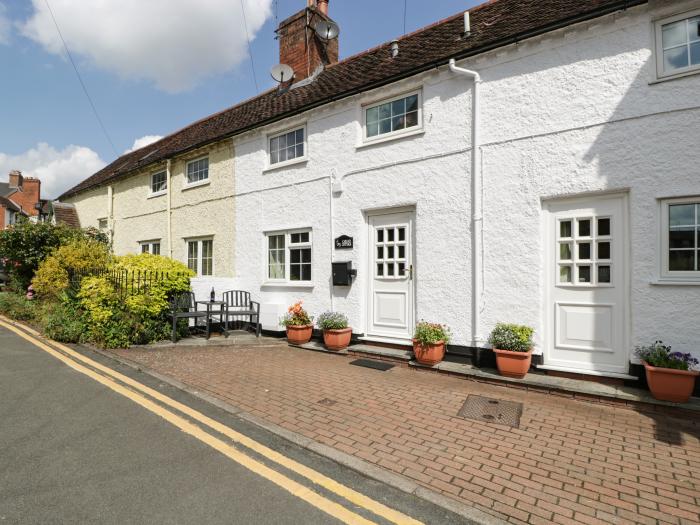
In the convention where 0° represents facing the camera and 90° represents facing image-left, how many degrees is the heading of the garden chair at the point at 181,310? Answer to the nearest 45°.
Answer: approximately 315°

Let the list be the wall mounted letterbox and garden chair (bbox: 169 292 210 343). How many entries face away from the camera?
0

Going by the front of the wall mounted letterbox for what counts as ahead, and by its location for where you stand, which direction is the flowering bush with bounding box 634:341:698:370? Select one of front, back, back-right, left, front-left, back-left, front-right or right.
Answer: left

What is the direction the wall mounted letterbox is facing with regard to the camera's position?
facing the viewer and to the left of the viewer

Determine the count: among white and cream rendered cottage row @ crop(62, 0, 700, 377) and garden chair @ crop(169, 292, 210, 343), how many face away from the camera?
0

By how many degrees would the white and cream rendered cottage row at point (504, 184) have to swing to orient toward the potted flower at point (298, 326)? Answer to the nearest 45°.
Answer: approximately 90° to its right

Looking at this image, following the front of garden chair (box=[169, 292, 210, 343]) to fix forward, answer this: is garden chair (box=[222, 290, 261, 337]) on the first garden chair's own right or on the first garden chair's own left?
on the first garden chair's own left
